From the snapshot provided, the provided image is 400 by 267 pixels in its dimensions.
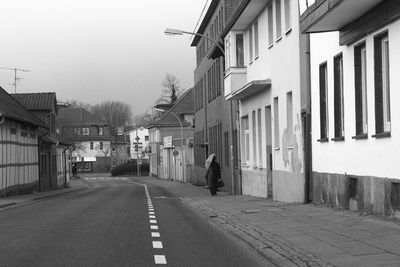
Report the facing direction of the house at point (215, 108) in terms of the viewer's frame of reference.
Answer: facing to the left of the viewer

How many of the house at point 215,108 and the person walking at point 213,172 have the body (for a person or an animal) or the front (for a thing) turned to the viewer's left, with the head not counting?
1

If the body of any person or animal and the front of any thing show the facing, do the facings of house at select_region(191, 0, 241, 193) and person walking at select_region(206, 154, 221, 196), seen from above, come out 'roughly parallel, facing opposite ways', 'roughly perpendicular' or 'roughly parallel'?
roughly perpendicular

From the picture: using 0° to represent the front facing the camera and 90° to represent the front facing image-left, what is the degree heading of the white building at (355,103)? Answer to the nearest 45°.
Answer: approximately 45°

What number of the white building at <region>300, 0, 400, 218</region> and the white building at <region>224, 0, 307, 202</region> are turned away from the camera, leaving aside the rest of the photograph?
0

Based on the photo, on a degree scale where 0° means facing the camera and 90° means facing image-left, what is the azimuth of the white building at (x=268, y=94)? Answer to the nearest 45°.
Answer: approximately 45°

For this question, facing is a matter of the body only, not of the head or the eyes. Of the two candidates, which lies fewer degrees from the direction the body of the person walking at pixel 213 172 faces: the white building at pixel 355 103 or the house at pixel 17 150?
the house

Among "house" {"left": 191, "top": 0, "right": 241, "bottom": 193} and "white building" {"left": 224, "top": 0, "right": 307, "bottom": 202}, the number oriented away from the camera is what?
0

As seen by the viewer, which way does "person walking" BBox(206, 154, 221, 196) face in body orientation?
away from the camera

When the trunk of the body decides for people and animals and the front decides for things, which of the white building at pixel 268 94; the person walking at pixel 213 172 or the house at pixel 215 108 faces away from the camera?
the person walking

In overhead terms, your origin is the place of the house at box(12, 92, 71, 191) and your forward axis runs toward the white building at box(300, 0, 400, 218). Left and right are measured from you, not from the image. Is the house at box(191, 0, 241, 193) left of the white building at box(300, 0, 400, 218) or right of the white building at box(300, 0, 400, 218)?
left

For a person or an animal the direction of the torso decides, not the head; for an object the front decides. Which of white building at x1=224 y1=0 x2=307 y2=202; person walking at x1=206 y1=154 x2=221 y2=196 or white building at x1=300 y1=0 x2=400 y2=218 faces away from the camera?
the person walking
